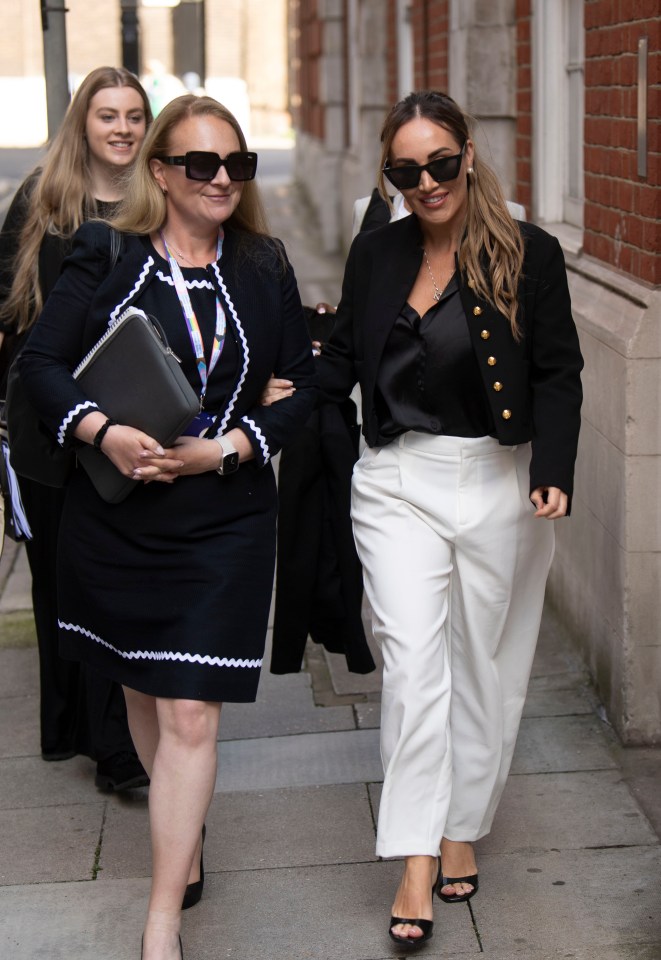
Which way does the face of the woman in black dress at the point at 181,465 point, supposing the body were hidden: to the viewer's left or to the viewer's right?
to the viewer's right

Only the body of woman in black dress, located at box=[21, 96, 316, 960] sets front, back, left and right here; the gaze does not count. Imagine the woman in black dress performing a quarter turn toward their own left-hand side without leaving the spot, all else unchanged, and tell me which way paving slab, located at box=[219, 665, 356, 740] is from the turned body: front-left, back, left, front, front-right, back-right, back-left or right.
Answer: left

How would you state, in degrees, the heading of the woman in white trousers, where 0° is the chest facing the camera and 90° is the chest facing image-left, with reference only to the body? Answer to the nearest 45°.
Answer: approximately 0°

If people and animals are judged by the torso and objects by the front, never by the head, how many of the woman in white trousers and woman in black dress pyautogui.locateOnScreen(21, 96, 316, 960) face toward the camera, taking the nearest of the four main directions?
2

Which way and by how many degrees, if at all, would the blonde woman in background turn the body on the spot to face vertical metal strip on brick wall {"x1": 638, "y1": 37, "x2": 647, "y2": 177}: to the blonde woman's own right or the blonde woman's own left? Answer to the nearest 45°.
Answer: approximately 45° to the blonde woman's own left

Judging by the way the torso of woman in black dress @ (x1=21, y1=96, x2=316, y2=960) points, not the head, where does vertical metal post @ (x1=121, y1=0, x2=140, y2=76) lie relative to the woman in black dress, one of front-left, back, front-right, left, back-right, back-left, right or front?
back
